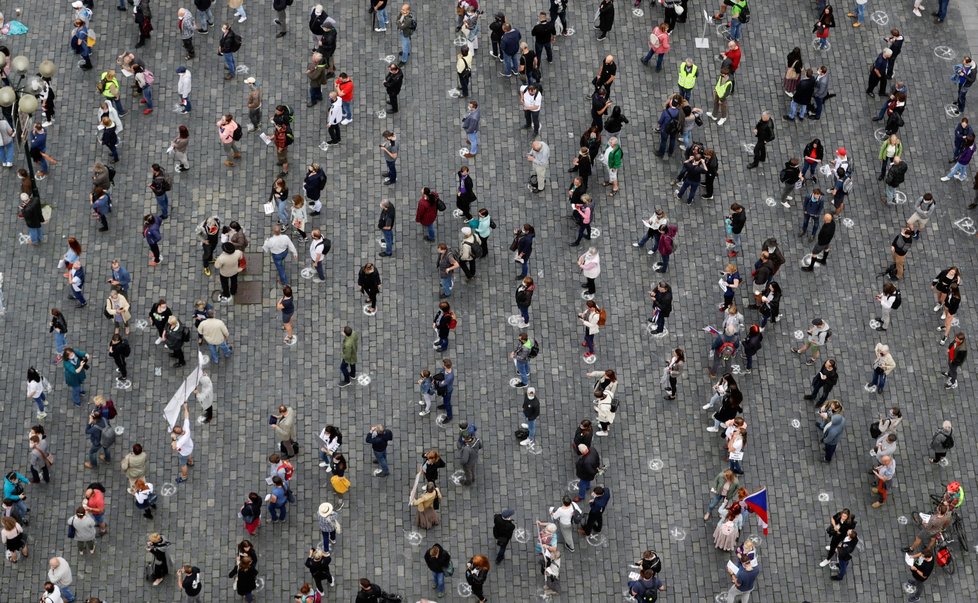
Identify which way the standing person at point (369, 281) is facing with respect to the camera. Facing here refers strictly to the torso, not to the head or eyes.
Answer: toward the camera

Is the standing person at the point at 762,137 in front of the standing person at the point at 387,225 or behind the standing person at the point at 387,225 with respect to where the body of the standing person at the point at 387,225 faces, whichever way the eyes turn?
behind
